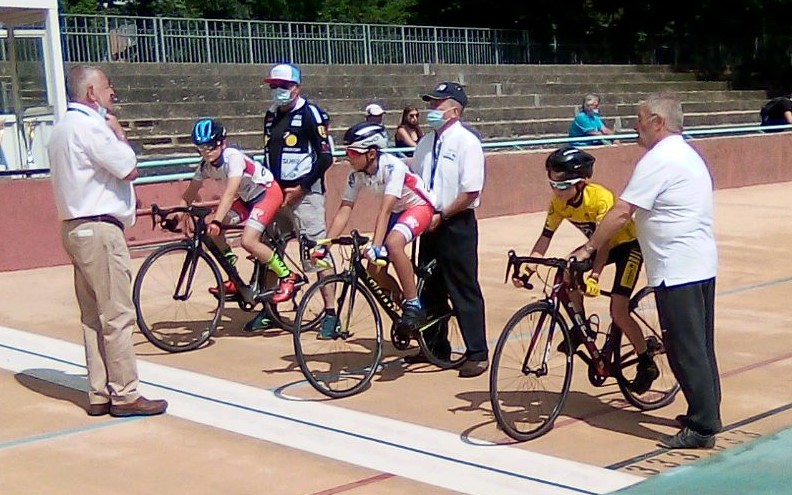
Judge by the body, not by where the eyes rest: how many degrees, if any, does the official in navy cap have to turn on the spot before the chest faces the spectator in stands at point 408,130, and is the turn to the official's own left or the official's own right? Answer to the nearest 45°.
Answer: approximately 135° to the official's own right

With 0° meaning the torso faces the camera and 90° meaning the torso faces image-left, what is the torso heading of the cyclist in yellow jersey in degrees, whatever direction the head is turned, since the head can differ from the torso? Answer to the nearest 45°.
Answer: approximately 45°

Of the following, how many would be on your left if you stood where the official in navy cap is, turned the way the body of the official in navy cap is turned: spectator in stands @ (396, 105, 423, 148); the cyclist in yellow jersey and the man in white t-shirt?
2

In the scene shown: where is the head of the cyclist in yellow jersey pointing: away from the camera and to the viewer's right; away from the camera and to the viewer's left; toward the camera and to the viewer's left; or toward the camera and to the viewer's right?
toward the camera and to the viewer's left

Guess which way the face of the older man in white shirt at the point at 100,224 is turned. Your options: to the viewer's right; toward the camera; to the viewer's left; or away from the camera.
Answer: to the viewer's right

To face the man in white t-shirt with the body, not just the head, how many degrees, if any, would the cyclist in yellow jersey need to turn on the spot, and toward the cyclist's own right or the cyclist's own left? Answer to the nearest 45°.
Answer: approximately 90° to the cyclist's own left

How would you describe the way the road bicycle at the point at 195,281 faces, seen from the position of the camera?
facing the viewer and to the left of the viewer

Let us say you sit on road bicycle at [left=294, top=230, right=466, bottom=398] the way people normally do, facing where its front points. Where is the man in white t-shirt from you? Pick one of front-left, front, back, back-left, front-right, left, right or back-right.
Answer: left

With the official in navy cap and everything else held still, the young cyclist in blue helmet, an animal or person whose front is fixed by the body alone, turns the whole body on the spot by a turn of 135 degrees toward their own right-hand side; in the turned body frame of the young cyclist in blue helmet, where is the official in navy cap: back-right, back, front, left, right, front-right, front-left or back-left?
back-right
